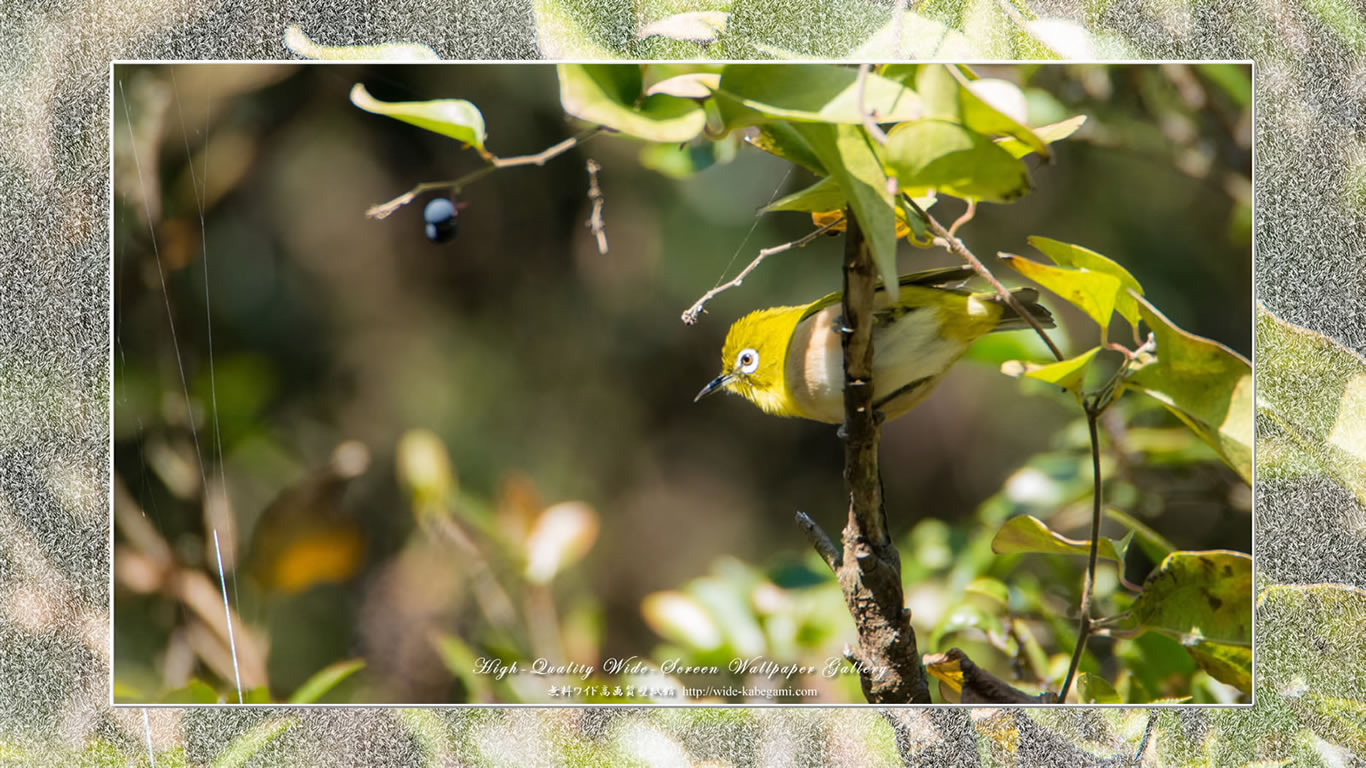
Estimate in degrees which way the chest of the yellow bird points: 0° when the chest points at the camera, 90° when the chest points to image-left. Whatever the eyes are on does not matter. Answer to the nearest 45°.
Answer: approximately 90°
